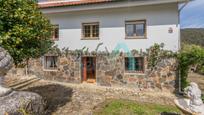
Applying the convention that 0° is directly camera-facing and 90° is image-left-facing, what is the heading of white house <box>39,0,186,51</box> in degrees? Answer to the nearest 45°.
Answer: approximately 0°

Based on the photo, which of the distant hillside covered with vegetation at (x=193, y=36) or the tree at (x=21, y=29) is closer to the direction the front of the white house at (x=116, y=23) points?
the tree

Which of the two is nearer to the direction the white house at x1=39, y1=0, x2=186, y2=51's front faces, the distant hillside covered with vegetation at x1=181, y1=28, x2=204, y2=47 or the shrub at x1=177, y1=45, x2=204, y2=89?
the shrub

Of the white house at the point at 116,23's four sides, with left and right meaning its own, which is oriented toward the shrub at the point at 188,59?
left

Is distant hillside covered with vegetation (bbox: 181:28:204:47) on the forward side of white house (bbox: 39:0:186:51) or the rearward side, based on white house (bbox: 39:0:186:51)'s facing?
on the rearward side

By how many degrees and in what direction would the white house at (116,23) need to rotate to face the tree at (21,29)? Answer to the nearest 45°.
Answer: approximately 45° to its right
